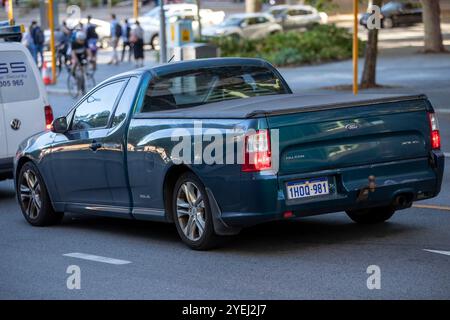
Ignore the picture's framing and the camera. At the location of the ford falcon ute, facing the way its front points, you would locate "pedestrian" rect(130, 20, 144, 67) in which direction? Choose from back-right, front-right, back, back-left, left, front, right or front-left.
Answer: front-right

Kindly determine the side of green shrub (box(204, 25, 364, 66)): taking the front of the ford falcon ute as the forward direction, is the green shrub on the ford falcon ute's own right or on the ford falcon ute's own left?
on the ford falcon ute's own right

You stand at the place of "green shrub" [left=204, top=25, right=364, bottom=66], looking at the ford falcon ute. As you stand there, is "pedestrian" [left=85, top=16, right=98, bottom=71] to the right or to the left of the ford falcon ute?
right

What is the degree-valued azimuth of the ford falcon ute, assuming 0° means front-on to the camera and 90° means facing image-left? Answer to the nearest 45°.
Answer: approximately 135°

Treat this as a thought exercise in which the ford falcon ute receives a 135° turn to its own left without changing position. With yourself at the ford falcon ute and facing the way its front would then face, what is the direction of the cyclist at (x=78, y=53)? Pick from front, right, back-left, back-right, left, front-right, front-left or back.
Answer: back

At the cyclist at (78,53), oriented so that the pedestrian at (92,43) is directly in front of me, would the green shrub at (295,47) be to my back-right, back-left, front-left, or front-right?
front-right

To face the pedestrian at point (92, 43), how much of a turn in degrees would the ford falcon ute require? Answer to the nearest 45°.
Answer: approximately 45° to its right
